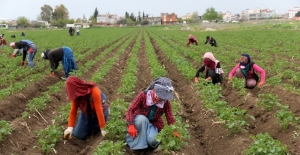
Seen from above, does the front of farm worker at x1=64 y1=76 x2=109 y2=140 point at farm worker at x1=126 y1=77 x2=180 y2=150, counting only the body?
no

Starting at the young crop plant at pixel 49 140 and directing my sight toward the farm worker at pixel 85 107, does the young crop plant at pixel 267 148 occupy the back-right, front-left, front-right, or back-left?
front-right

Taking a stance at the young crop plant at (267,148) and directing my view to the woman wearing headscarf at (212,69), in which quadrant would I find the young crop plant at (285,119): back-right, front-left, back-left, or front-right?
front-right

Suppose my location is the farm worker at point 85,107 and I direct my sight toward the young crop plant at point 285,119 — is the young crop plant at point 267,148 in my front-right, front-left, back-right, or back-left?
front-right

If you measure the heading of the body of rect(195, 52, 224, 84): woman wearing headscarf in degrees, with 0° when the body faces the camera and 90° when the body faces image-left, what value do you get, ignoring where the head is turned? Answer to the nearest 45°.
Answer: approximately 45°

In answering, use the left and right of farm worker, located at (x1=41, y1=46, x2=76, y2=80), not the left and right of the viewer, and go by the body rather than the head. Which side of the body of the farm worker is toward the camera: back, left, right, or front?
left

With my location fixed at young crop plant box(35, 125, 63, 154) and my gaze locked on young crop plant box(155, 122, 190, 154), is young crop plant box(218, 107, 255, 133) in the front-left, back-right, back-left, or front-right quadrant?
front-left

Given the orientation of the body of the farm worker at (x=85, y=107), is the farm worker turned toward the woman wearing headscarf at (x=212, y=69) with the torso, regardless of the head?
no

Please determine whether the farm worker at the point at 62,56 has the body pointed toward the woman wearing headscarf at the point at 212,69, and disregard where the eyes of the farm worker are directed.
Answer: no

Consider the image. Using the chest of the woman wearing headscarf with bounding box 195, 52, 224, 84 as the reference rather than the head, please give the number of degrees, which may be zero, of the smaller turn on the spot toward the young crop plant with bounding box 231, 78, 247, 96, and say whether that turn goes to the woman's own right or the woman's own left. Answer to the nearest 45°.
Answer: approximately 90° to the woman's own left
